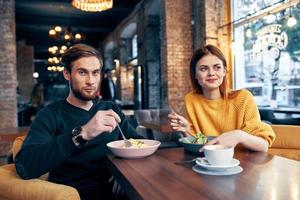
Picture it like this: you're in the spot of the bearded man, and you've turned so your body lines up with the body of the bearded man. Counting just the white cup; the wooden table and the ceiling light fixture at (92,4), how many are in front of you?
2

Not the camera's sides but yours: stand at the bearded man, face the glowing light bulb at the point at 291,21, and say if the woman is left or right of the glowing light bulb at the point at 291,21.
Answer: right

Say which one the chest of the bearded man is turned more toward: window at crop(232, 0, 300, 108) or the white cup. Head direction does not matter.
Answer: the white cup

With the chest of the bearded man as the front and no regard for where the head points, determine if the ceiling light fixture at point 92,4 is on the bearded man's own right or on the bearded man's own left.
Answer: on the bearded man's own left

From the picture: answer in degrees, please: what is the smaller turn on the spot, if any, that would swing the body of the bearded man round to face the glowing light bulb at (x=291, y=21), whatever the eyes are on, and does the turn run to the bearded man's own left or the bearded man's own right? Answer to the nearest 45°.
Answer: approximately 90° to the bearded man's own left

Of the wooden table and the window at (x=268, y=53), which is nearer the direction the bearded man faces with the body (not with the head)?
the wooden table

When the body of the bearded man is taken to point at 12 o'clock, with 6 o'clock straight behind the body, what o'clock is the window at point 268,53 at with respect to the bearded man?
The window is roughly at 9 o'clock from the bearded man.

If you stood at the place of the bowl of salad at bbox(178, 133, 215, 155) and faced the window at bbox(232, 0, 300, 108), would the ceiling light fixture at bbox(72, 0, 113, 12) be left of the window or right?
left

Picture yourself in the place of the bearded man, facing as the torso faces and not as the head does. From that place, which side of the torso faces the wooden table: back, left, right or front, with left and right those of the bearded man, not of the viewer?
front

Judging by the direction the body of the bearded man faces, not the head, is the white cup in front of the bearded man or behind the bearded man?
in front

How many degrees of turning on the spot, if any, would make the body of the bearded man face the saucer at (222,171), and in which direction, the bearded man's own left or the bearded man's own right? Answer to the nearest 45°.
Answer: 0° — they already face it

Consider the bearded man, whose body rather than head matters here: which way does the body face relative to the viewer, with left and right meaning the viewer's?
facing the viewer and to the right of the viewer

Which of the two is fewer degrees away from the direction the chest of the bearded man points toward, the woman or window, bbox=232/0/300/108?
the woman
